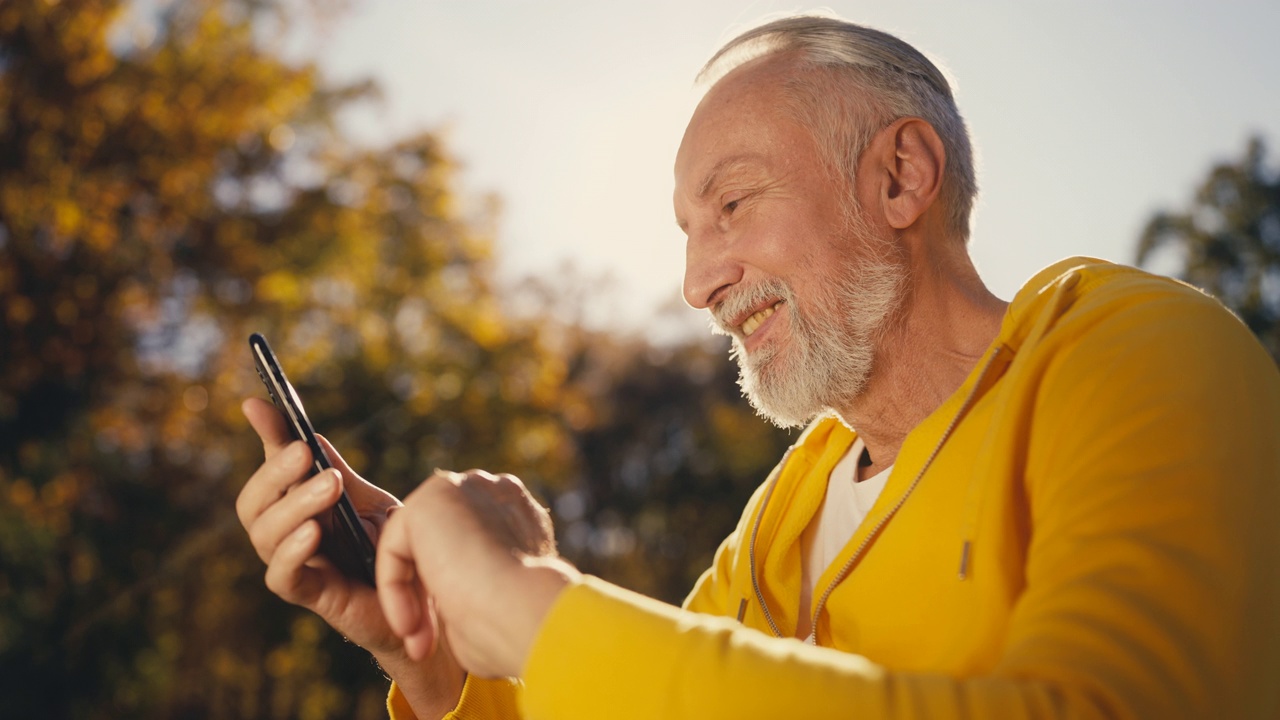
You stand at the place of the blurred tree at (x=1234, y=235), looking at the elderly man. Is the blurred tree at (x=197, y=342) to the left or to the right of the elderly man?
right

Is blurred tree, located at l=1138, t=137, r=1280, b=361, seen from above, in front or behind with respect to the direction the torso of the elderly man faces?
behind

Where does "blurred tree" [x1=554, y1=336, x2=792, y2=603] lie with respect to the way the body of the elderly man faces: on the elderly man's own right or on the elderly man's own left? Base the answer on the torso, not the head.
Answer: on the elderly man's own right

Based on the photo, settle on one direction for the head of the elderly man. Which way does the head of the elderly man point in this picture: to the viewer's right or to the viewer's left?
to the viewer's left

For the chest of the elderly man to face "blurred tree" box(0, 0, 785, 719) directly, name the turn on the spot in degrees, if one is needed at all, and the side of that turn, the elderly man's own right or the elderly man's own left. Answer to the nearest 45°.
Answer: approximately 90° to the elderly man's own right

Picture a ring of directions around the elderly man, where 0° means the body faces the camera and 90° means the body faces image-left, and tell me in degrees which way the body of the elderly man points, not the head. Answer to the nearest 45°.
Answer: approximately 45°
